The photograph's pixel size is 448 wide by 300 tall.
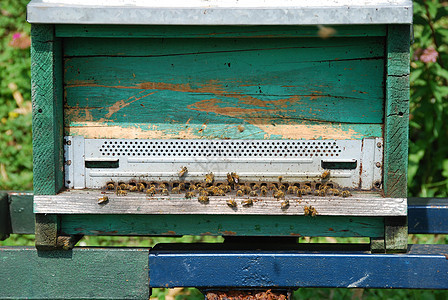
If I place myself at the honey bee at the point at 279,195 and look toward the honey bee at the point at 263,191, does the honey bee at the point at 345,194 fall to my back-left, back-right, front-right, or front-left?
back-right

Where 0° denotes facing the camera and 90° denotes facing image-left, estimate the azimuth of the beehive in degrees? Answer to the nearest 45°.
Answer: approximately 0°

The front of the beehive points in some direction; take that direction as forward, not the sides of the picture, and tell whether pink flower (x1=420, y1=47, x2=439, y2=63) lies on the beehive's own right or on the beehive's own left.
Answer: on the beehive's own left

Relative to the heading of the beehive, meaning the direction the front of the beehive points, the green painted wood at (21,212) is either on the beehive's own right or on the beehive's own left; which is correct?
on the beehive's own right
